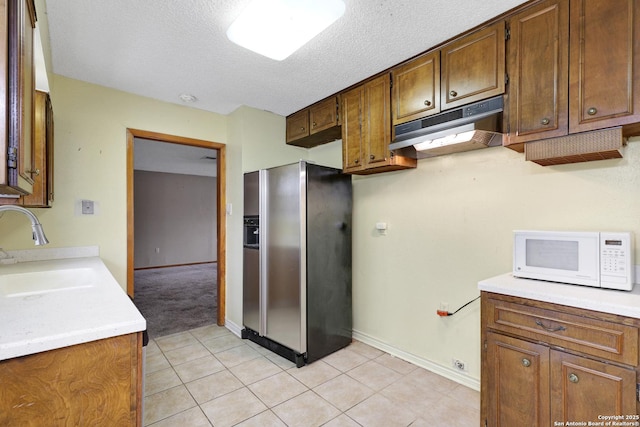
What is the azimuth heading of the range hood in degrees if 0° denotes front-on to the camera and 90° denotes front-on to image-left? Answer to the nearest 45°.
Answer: approximately 45°

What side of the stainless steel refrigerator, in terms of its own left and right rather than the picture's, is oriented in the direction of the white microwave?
left

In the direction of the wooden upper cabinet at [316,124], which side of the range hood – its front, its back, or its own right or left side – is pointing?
right

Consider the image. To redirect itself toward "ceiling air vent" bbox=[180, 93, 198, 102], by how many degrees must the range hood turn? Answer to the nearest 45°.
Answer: approximately 45° to its right

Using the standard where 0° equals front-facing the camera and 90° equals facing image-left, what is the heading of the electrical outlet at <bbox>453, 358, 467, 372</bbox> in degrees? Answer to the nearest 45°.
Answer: approximately 45°

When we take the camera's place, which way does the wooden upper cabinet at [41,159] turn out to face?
facing to the right of the viewer

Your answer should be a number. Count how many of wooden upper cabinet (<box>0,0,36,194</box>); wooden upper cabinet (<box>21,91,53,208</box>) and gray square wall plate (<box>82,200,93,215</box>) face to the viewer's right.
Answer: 2

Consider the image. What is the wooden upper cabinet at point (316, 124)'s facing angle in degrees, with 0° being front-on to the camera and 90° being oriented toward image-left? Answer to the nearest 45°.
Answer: approximately 45°

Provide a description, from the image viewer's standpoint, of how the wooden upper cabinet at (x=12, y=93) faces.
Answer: facing to the right of the viewer

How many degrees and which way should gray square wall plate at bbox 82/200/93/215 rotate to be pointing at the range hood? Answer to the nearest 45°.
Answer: approximately 45° to its left
